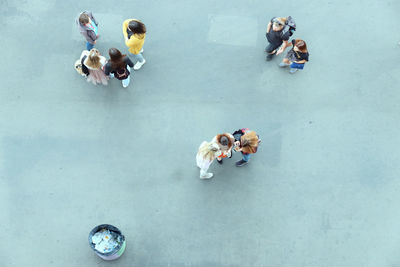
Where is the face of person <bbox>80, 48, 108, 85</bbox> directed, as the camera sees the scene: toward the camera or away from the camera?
away from the camera

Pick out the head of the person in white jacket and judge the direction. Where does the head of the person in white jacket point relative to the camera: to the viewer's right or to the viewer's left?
to the viewer's right

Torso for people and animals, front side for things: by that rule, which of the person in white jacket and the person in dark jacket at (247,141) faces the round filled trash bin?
the person in dark jacket

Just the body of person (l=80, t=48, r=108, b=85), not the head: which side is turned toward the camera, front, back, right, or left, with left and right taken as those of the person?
back

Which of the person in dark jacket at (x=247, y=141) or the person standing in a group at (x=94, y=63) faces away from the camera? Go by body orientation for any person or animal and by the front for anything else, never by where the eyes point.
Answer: the person standing in a group

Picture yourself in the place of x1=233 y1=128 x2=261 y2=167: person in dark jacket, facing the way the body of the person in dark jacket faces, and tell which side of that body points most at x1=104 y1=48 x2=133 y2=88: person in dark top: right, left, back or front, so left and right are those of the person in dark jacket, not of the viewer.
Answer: front

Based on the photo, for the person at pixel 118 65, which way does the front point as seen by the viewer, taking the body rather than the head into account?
away from the camera

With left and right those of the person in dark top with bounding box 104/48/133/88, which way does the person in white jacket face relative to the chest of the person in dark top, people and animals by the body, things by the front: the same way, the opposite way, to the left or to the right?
to the right

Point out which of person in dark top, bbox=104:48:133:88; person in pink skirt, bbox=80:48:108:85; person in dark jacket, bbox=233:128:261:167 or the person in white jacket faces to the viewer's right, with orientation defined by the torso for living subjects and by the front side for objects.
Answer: the person in white jacket

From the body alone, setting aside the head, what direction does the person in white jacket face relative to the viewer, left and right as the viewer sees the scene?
facing to the right of the viewer

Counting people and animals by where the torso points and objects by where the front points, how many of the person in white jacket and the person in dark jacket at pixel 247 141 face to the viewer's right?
1

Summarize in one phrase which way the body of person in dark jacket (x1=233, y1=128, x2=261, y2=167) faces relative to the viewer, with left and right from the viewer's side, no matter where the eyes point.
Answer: facing to the left of the viewer
